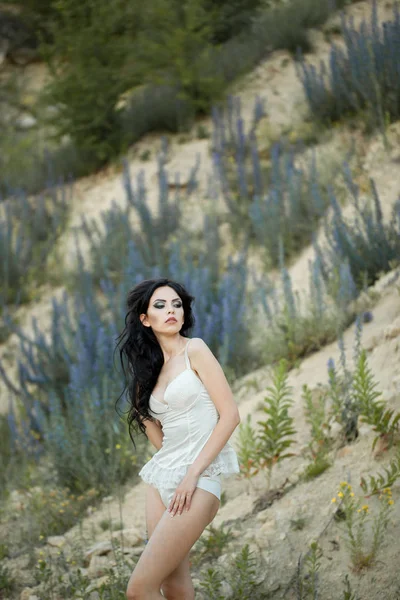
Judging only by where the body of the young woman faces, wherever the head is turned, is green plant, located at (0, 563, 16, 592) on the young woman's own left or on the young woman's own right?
on the young woman's own right

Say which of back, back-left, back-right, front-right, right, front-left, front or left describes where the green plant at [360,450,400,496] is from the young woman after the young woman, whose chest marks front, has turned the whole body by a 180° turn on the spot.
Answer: front

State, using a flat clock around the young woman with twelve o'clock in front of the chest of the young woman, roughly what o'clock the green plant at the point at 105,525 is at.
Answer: The green plant is roughly at 4 o'clock from the young woman.

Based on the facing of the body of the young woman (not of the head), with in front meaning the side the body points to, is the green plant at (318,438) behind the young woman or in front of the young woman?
behind

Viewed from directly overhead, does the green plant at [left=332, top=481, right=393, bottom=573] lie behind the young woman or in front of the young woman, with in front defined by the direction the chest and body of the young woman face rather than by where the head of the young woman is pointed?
behind

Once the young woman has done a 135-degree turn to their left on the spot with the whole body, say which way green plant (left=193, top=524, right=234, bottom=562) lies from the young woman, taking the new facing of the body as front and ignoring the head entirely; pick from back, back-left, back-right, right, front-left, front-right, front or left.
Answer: left

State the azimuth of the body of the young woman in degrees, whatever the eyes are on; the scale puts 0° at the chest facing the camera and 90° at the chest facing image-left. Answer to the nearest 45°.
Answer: approximately 45°

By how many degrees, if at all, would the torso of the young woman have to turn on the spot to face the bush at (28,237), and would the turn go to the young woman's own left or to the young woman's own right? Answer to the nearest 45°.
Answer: approximately 135° to the young woman's own right

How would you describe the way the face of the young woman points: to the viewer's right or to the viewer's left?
to the viewer's right

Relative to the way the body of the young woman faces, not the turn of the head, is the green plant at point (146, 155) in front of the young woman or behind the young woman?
behind
